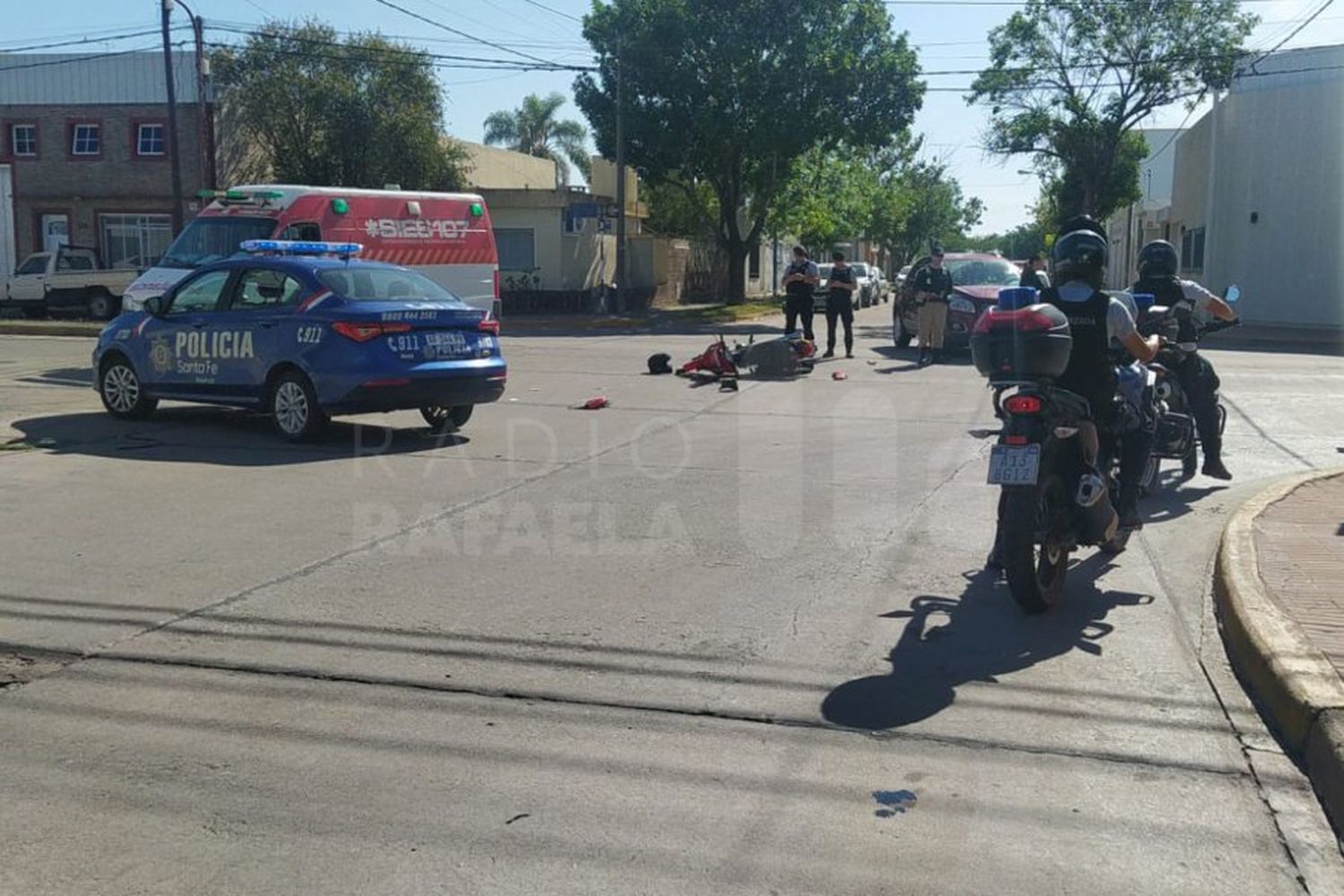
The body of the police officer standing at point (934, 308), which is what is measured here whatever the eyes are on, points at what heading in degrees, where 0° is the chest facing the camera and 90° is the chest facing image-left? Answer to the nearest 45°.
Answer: approximately 0°

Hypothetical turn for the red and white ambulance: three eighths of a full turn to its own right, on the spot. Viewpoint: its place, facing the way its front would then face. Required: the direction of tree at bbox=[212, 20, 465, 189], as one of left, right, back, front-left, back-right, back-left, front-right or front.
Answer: front

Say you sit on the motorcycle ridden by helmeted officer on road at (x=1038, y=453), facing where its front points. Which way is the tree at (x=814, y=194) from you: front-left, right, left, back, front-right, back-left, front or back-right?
front-left

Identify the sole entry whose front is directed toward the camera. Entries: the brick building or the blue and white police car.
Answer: the brick building

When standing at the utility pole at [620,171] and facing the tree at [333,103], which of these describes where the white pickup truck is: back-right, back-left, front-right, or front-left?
front-left

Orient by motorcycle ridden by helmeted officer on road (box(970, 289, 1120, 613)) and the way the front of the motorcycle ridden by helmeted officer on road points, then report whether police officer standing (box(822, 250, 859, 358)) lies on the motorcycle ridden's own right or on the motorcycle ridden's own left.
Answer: on the motorcycle ridden's own left

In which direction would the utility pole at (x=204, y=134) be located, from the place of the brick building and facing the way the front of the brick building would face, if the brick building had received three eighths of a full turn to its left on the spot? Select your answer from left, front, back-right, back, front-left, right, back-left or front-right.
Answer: right

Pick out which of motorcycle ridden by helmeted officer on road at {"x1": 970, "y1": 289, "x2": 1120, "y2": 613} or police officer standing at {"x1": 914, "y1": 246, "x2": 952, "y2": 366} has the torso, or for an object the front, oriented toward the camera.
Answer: the police officer standing

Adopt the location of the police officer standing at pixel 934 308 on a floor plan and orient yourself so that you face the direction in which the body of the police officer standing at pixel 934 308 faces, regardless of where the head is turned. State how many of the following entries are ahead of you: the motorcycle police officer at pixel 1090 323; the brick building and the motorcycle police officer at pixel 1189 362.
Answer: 2

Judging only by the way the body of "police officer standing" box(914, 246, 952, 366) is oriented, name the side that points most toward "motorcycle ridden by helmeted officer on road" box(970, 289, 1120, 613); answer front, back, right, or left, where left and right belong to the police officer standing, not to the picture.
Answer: front

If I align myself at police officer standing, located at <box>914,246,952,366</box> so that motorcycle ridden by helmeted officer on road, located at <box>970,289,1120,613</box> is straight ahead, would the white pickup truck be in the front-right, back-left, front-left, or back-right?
back-right

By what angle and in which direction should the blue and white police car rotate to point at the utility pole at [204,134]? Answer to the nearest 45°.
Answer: approximately 45° to its right

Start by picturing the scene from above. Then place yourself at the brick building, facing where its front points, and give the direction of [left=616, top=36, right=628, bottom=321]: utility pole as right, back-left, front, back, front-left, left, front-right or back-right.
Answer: front-left

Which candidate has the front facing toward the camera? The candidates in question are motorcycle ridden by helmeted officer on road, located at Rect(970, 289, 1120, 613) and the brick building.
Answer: the brick building

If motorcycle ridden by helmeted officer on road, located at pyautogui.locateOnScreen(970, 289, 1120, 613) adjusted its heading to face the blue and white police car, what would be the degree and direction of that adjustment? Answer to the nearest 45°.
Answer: approximately 90° to its left

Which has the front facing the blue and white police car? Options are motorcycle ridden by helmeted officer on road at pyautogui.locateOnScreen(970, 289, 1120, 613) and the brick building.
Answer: the brick building

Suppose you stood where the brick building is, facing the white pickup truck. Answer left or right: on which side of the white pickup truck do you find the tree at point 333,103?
left

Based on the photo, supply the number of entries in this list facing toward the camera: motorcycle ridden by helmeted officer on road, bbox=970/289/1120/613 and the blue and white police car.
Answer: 0

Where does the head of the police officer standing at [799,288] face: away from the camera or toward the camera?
toward the camera
